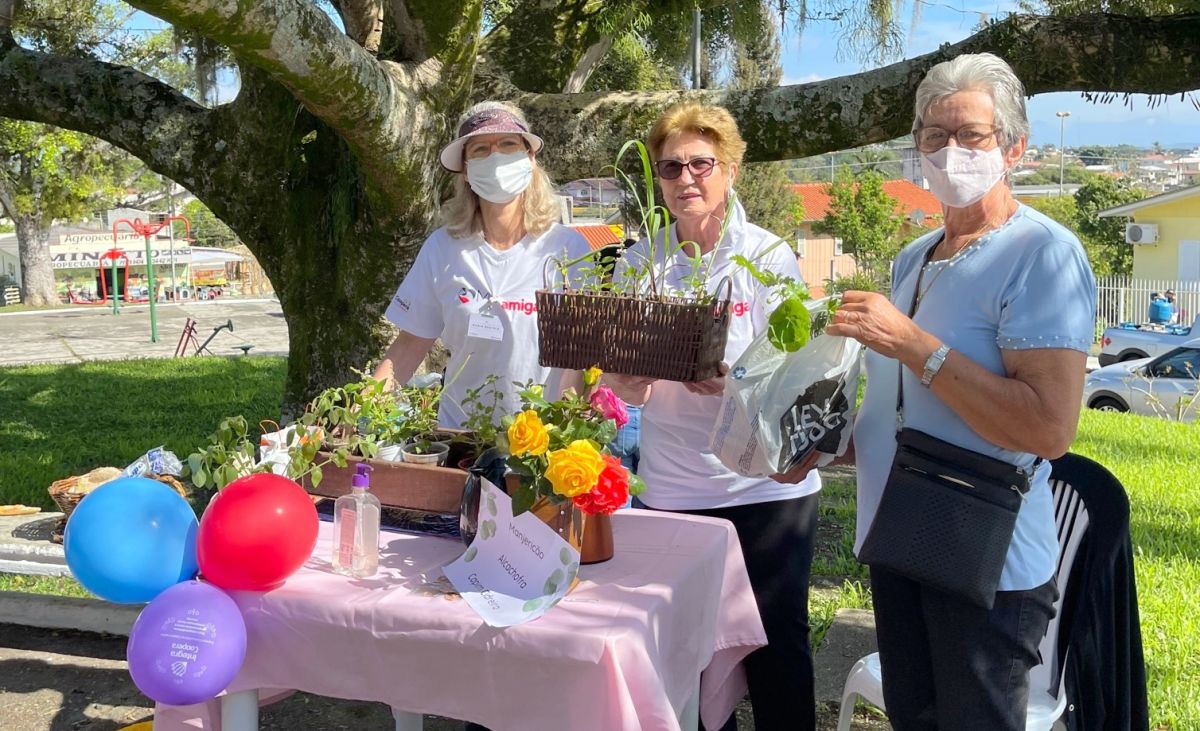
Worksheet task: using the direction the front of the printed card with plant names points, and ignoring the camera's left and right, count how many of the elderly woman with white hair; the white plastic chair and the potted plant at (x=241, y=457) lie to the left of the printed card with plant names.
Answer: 2

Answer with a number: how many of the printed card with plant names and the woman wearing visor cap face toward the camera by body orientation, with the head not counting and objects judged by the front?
2

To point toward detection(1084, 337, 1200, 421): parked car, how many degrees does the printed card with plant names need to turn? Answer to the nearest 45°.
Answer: approximately 135° to its left

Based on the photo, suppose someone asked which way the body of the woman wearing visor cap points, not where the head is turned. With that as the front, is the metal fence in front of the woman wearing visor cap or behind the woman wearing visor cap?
behind

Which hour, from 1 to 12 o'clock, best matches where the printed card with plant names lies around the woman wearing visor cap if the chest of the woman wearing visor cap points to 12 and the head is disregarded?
The printed card with plant names is roughly at 12 o'clock from the woman wearing visor cap.

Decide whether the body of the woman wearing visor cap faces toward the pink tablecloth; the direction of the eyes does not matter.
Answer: yes
